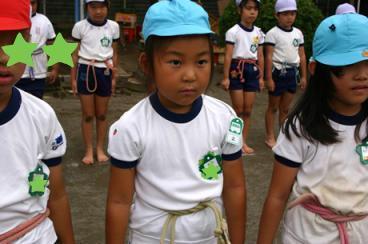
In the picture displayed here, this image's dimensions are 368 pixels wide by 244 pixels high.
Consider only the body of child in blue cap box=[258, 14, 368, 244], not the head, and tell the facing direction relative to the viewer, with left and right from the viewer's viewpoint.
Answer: facing the viewer and to the right of the viewer

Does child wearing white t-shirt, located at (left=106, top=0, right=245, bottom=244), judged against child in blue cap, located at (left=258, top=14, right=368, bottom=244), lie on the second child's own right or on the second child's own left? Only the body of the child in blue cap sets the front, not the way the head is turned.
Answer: on the second child's own right
